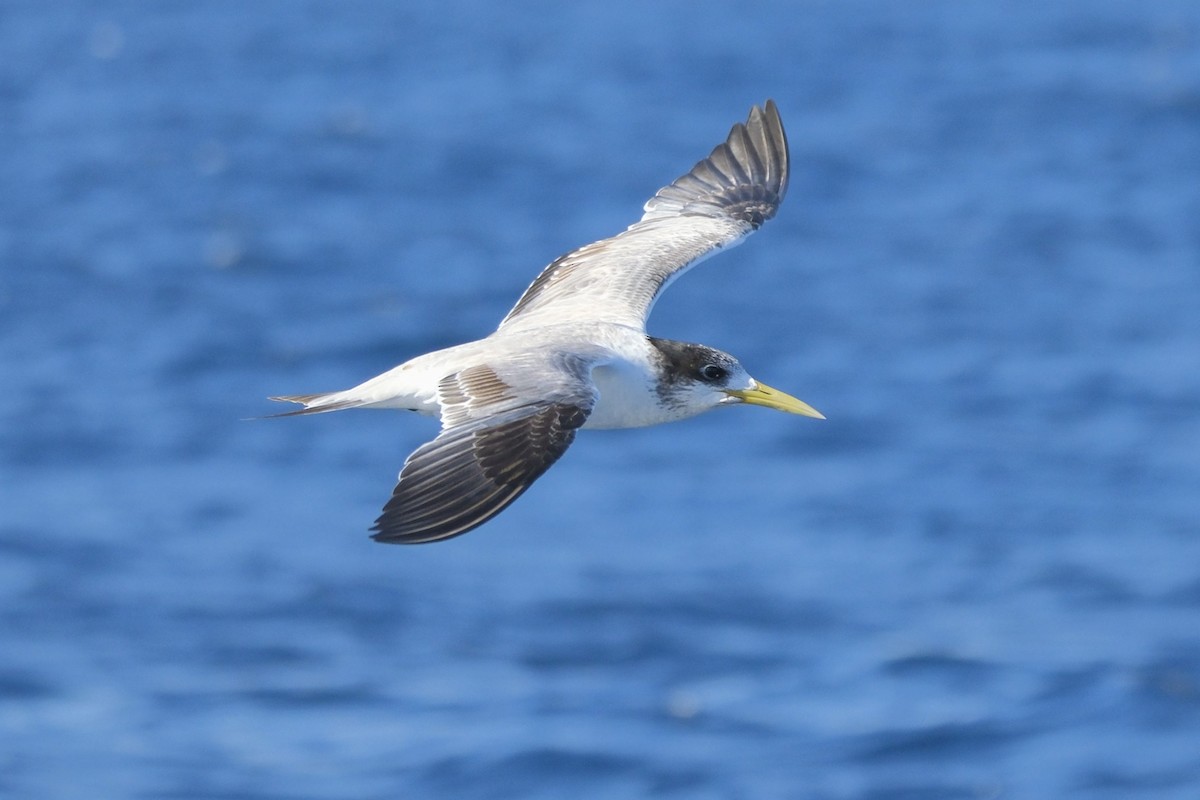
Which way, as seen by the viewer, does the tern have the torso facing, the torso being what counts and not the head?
to the viewer's right
